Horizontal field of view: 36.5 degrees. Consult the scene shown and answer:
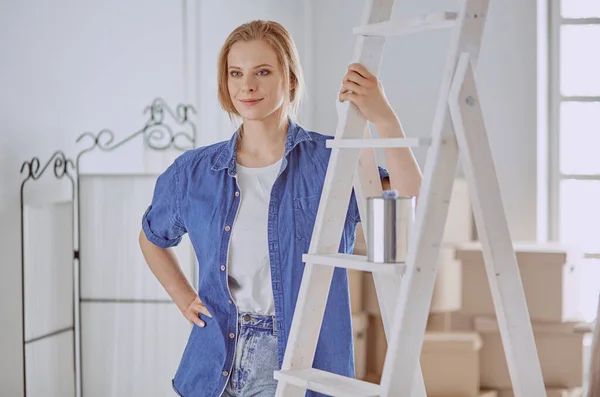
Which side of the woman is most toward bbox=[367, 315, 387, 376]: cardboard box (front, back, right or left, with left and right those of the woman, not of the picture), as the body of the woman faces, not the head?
back

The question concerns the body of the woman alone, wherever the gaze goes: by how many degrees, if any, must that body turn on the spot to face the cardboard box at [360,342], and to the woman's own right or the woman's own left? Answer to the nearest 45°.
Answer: approximately 180°

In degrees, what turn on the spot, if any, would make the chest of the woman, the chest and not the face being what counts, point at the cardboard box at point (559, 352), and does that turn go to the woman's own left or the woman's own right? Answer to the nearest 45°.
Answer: approximately 135° to the woman's own left

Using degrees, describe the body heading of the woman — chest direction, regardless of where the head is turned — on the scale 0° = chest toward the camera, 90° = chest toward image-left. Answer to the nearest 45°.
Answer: approximately 0°

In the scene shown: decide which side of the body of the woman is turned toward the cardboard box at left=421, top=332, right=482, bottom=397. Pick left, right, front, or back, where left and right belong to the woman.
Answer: back

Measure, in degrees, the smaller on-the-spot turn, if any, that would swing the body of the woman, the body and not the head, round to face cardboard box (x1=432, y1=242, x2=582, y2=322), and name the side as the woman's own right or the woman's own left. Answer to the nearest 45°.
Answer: approximately 135° to the woman's own left

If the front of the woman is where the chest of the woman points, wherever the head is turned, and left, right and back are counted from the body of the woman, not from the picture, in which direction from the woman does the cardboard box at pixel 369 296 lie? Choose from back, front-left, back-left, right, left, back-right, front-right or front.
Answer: back
